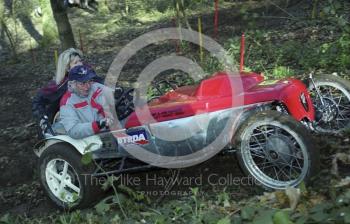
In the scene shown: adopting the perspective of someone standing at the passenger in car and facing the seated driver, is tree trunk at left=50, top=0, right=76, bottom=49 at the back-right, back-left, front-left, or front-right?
back-left

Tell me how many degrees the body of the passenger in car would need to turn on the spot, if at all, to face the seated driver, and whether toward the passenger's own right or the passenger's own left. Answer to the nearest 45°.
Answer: approximately 45° to the passenger's own right
